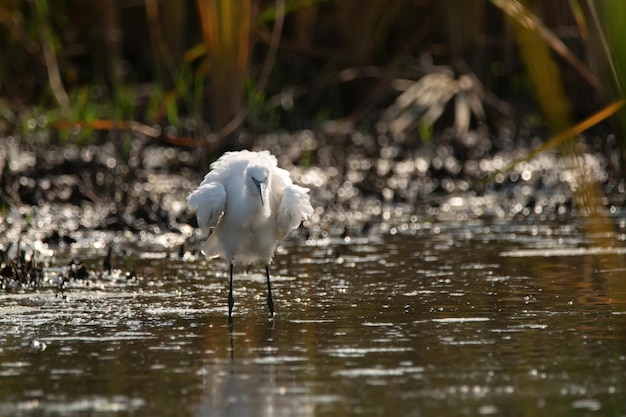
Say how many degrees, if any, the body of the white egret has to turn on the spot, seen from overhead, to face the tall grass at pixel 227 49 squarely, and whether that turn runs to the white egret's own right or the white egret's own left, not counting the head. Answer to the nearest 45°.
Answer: approximately 180°

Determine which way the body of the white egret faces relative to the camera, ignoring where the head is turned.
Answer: toward the camera
